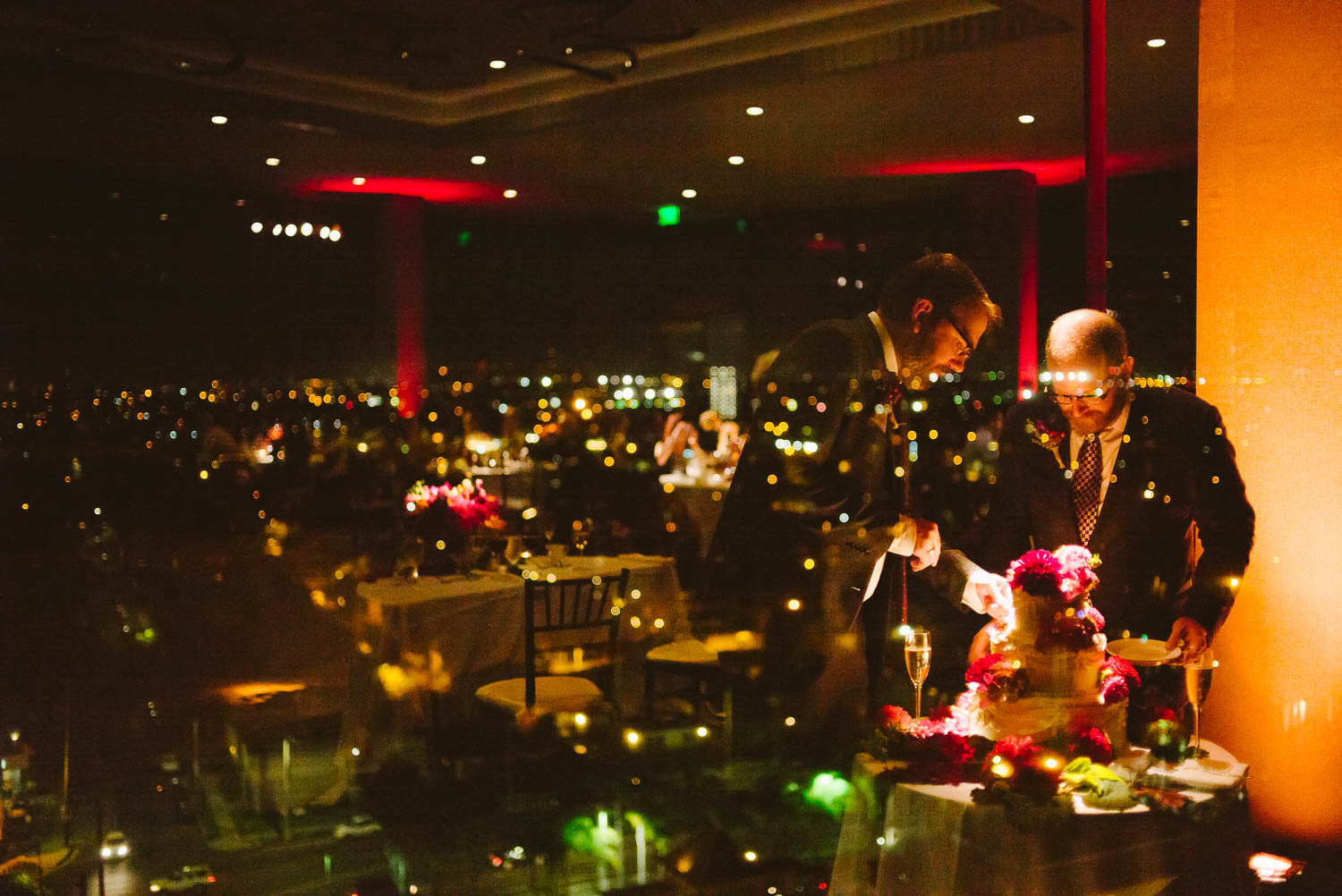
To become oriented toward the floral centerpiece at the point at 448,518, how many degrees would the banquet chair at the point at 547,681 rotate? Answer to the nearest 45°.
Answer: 0° — it already faces it

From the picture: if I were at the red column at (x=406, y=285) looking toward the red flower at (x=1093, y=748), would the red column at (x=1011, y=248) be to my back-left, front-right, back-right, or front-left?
front-left

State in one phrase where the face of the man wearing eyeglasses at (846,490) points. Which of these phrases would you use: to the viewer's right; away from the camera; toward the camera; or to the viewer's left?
to the viewer's right

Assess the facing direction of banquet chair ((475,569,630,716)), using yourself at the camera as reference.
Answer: facing away from the viewer and to the left of the viewer

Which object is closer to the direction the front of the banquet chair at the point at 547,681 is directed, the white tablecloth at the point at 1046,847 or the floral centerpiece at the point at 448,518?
the floral centerpiece

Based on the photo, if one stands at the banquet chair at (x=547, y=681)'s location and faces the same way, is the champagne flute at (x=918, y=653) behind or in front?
behind
